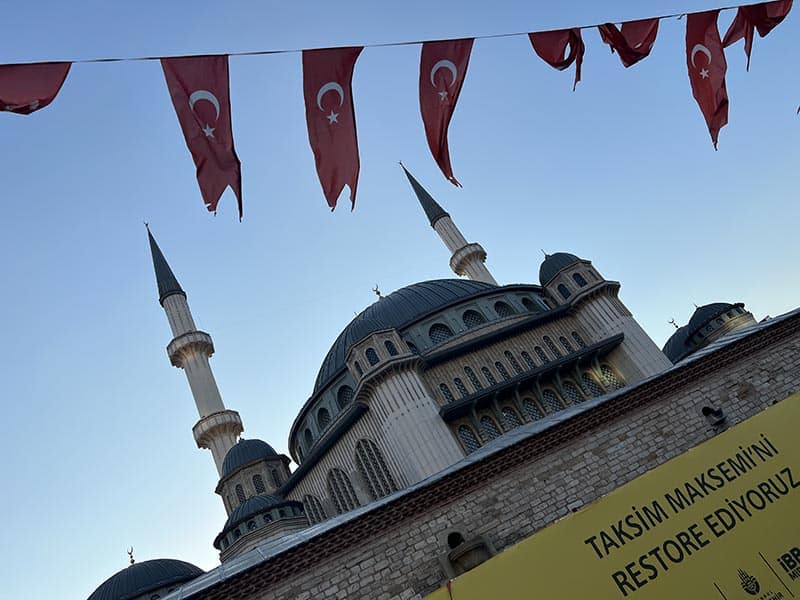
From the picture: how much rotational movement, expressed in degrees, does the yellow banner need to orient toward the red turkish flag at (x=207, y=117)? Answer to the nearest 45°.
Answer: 0° — it already faces it

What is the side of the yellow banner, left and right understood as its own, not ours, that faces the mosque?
back

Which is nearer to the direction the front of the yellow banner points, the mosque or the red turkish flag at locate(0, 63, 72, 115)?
the red turkish flag

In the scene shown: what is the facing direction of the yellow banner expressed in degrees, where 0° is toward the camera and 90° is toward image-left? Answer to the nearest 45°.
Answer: approximately 0°

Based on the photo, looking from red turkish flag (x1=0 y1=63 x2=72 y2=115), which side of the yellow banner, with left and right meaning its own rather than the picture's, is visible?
front
